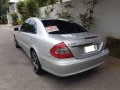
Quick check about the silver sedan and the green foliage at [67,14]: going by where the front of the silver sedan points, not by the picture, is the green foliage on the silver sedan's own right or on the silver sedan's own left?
on the silver sedan's own right

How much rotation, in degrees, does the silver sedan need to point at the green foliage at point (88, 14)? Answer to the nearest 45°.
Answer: approximately 45° to its right

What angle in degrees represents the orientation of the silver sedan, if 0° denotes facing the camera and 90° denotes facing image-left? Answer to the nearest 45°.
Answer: approximately 135°

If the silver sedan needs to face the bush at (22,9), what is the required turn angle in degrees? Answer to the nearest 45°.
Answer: approximately 45° to its right
